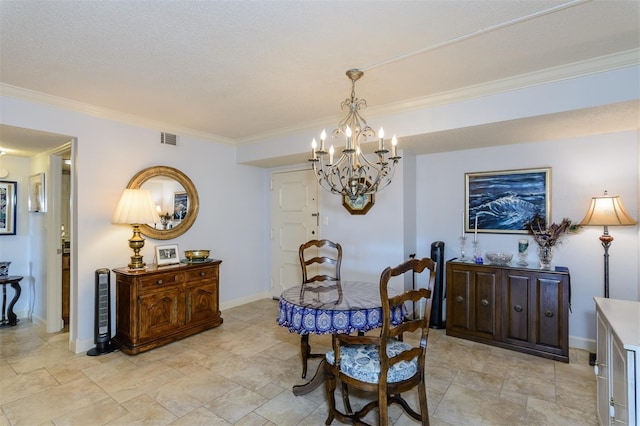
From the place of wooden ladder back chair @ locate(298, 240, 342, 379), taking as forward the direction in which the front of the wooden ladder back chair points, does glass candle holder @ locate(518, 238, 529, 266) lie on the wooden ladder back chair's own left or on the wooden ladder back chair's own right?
on the wooden ladder back chair's own left

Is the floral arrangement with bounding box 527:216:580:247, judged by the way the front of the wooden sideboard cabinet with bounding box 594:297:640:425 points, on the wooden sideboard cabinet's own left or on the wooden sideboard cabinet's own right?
on the wooden sideboard cabinet's own right

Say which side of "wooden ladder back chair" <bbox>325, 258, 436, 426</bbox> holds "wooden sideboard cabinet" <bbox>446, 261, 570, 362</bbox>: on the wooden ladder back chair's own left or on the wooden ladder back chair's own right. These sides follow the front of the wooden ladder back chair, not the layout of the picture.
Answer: on the wooden ladder back chair's own right

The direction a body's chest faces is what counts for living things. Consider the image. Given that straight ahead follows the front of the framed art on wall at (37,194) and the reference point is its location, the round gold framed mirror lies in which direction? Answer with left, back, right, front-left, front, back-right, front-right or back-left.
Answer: left

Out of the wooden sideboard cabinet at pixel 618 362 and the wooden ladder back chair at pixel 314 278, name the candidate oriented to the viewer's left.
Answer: the wooden sideboard cabinet

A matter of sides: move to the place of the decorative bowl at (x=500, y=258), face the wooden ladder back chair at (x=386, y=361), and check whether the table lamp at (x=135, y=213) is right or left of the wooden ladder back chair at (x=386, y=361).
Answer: right

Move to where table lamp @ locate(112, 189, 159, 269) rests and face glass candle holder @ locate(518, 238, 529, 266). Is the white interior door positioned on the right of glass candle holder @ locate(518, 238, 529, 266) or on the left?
left

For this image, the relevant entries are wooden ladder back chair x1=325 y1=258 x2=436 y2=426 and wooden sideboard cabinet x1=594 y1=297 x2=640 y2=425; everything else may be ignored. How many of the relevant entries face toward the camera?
0

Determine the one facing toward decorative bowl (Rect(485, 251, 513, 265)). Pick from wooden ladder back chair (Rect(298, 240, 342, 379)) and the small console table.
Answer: the small console table

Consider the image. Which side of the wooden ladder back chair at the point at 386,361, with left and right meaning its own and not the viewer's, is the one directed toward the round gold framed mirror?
front

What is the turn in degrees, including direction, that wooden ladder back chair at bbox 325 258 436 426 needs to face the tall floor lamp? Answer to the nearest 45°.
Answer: approximately 90° to its right

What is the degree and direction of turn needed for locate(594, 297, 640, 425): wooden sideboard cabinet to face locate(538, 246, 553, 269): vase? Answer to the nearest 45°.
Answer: approximately 90° to its right

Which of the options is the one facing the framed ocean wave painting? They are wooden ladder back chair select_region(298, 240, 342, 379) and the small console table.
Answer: the small console table

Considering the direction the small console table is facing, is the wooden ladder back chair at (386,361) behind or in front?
in front

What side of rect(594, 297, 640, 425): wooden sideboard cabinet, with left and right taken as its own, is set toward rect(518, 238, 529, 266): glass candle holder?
right

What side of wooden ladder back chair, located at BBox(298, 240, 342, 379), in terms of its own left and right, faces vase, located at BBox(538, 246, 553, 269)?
left

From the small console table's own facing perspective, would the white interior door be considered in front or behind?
in front
